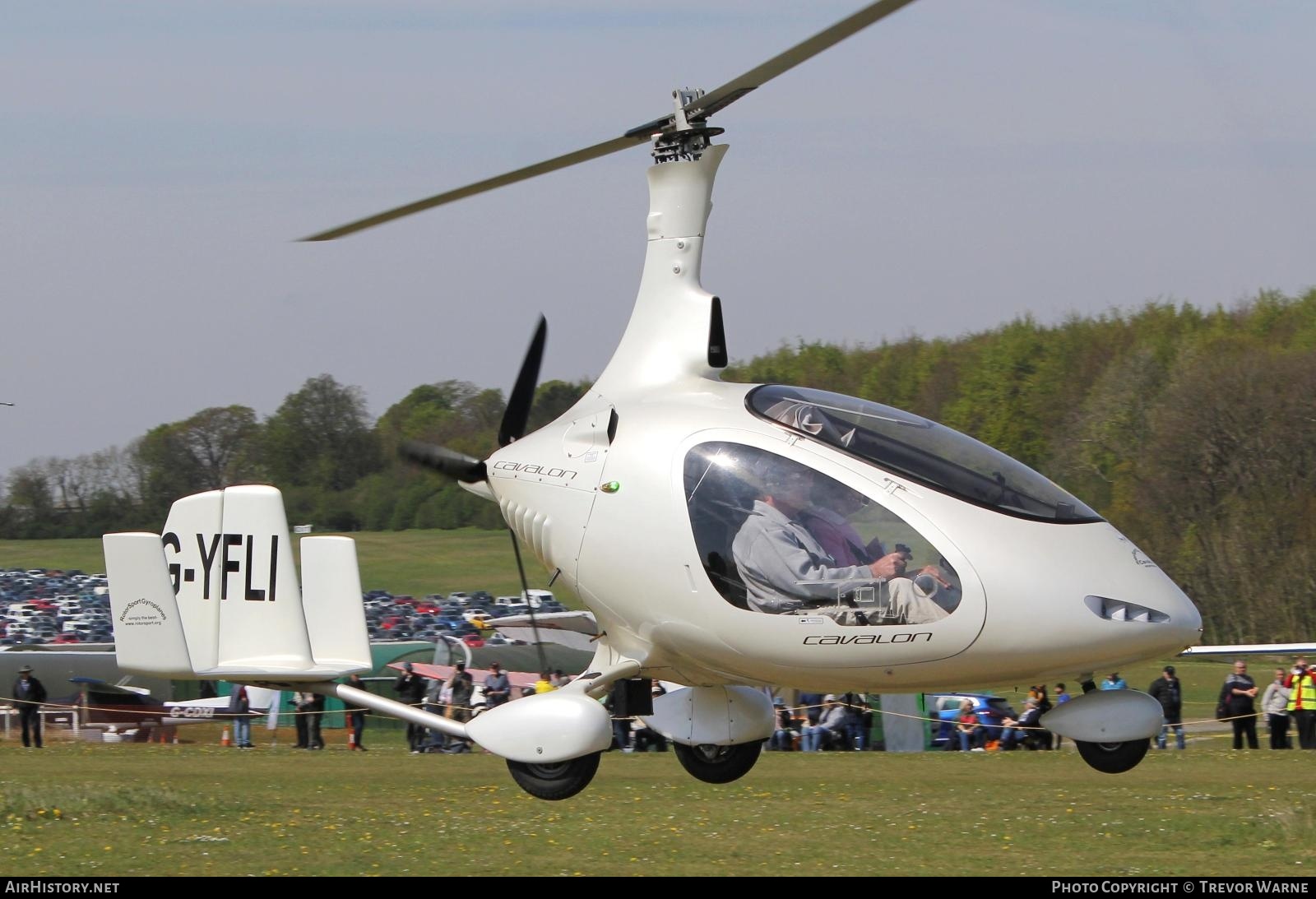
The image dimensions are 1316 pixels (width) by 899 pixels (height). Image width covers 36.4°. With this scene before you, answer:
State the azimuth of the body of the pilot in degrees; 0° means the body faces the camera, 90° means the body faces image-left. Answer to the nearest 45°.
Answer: approximately 270°

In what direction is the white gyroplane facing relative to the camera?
to the viewer's right

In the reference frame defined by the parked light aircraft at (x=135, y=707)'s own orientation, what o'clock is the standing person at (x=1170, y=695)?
The standing person is roughly at 7 o'clock from the parked light aircraft.

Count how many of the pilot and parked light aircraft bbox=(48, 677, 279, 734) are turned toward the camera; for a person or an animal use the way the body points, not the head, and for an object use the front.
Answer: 0

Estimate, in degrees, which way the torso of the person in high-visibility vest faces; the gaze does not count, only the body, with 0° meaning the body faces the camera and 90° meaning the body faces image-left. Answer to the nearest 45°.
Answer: approximately 0°

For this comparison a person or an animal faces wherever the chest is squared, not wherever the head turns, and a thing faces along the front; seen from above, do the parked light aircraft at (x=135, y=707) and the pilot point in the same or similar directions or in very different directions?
very different directions

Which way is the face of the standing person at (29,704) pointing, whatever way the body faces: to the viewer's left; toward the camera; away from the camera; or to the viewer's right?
toward the camera

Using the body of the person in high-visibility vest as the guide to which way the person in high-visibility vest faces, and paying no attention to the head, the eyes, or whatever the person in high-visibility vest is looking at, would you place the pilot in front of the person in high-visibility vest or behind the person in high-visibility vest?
in front

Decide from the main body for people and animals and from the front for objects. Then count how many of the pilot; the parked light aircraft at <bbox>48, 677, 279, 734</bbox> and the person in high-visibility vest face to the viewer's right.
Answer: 1

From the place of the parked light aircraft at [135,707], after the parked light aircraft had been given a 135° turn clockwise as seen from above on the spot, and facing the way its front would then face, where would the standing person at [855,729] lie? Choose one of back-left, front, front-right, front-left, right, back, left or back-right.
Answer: right

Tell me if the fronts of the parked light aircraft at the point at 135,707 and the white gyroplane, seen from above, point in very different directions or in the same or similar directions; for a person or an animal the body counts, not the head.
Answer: very different directions

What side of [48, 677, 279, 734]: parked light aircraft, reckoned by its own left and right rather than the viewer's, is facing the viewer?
left

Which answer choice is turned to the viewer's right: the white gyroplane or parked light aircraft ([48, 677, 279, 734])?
the white gyroplane
